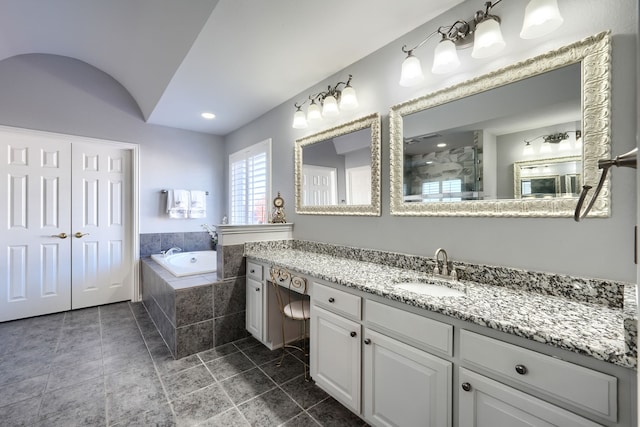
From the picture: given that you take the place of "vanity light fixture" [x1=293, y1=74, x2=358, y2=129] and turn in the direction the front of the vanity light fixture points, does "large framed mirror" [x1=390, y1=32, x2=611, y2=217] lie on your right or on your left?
on your left

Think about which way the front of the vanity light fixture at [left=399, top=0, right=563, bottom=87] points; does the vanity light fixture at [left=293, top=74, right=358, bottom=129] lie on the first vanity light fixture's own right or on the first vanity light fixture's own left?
on the first vanity light fixture's own right

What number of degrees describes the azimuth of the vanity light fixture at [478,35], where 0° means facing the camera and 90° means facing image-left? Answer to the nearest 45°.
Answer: approximately 45°

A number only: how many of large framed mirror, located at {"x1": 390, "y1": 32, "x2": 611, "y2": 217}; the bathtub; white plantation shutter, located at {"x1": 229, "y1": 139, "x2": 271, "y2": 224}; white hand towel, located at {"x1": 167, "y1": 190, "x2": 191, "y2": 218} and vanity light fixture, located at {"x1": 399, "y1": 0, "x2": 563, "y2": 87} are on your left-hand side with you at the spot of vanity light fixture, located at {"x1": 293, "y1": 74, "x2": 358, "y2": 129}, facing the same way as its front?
2

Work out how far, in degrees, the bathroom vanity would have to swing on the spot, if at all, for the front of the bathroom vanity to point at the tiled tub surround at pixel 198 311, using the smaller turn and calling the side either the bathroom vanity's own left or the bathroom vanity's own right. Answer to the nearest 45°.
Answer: approximately 45° to the bathroom vanity's own right

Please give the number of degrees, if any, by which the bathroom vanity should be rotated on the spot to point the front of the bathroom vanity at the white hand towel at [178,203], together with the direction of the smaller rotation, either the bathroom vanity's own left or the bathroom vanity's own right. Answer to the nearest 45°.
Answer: approximately 45° to the bathroom vanity's own right

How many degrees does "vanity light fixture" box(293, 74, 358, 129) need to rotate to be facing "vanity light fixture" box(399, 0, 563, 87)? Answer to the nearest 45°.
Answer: approximately 90° to its left

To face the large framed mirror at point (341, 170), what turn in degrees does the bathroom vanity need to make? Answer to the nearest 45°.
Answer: approximately 90° to its right
